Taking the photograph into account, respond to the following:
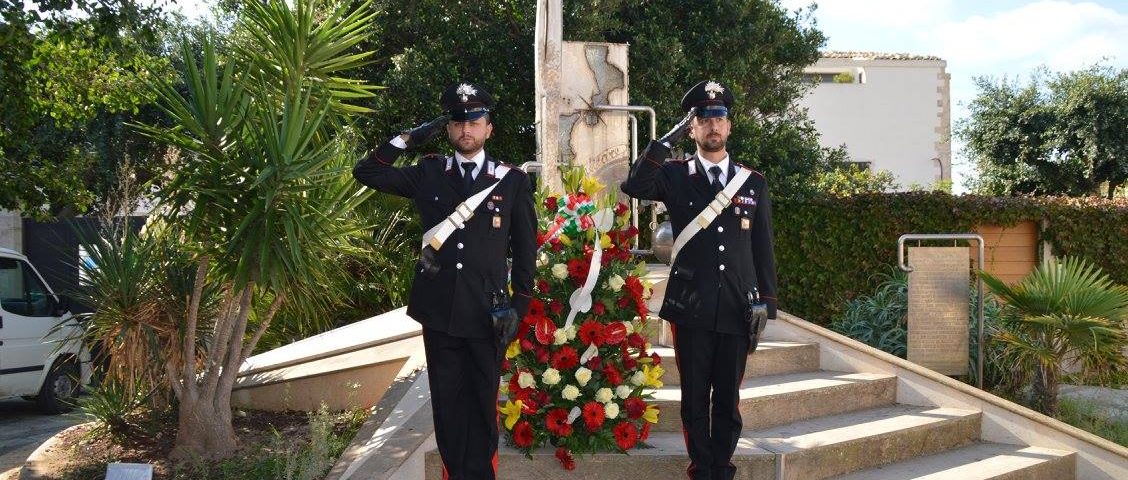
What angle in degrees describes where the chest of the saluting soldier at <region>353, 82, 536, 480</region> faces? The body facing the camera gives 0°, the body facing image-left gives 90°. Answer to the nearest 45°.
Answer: approximately 0°

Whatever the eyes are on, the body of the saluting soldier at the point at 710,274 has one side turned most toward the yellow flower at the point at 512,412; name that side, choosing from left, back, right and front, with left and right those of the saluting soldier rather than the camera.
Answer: right

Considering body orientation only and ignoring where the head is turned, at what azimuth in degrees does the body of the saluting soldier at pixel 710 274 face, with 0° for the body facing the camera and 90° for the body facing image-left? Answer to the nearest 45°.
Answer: approximately 0°

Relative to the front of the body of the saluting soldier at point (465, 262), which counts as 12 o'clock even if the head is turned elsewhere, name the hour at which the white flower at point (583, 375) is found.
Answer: The white flower is roughly at 8 o'clock from the saluting soldier.

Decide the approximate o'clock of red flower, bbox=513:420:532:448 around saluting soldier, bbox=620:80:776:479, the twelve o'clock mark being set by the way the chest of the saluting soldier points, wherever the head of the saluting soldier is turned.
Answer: The red flower is roughly at 3 o'clock from the saluting soldier.

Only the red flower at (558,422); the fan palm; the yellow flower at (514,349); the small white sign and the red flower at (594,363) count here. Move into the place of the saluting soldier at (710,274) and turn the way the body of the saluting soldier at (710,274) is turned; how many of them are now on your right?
4
